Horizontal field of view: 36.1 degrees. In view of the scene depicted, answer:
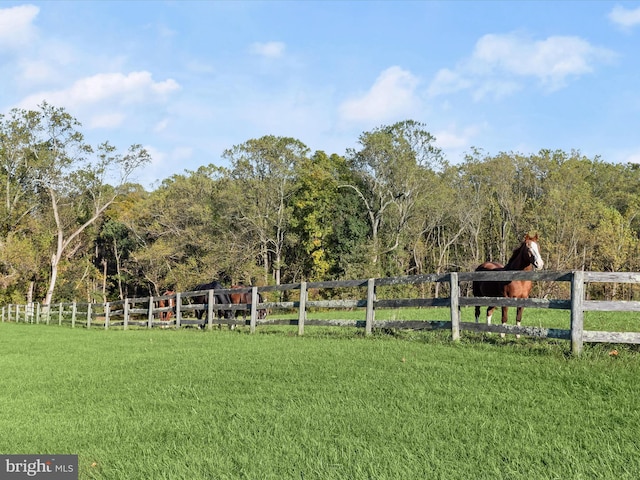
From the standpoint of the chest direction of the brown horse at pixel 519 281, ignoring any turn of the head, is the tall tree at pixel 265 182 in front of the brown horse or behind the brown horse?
behind

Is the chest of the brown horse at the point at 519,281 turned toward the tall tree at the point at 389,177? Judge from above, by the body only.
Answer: no

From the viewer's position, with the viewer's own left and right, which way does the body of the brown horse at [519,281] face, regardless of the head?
facing the viewer and to the right of the viewer
